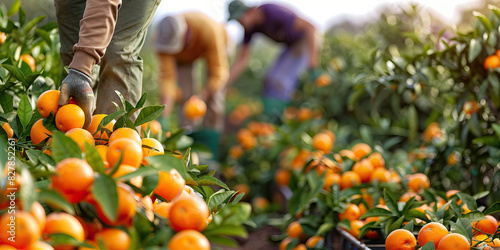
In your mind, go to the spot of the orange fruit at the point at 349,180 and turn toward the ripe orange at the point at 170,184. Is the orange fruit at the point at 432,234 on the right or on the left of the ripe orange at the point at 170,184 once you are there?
left

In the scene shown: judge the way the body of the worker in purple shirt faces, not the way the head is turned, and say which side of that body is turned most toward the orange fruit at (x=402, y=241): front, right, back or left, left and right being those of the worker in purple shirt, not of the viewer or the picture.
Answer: left

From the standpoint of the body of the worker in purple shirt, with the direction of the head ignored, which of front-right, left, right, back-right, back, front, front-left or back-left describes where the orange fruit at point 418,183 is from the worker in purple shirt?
left

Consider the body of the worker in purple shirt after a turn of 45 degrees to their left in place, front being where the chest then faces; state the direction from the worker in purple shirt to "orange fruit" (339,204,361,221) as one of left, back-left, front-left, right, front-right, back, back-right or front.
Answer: front-left

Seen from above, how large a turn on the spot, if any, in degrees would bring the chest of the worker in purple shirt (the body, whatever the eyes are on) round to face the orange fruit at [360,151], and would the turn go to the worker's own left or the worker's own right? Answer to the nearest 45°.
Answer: approximately 90° to the worker's own left

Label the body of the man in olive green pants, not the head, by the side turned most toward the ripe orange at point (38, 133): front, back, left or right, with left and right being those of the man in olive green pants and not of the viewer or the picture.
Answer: front

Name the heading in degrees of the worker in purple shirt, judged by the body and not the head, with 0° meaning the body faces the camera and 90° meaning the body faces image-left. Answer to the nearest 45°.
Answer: approximately 90°

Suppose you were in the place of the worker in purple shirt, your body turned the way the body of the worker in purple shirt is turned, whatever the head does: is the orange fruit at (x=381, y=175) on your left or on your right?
on your left

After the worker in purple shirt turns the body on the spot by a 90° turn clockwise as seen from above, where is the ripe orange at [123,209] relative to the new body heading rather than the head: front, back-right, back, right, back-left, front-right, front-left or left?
back

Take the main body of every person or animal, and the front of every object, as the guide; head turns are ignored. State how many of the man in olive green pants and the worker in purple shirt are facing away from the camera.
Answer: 0

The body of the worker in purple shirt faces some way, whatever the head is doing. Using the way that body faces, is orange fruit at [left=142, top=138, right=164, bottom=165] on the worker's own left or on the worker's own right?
on the worker's own left

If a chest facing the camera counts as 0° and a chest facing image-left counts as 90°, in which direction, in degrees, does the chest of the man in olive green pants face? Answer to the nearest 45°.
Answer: approximately 45°

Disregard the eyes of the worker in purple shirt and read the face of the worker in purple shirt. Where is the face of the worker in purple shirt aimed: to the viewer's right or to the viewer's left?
to the viewer's left

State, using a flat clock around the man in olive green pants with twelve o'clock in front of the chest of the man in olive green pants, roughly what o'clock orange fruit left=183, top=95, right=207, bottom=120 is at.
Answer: The orange fruit is roughly at 5 o'clock from the man in olive green pants.

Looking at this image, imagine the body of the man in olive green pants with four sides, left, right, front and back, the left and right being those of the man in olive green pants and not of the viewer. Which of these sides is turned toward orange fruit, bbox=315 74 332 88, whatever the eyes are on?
back
